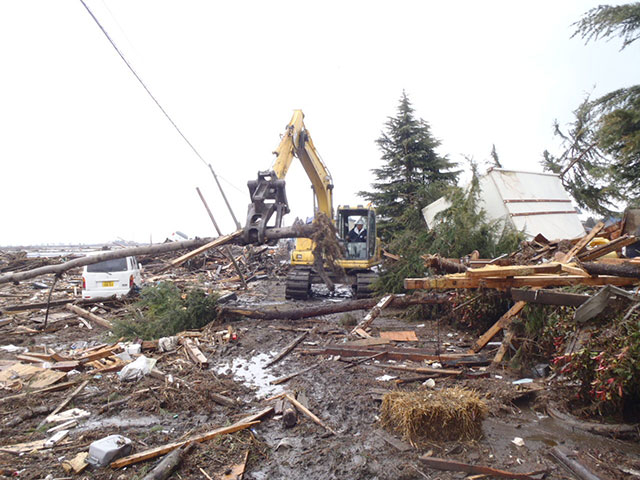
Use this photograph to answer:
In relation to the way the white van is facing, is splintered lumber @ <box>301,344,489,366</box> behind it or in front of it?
behind

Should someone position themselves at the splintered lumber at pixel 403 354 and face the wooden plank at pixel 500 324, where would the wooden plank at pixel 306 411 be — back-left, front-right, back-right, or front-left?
back-right

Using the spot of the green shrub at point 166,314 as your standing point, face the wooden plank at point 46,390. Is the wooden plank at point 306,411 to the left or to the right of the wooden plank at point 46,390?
left
